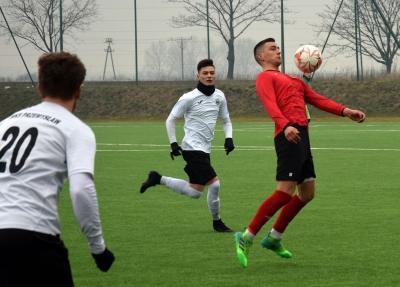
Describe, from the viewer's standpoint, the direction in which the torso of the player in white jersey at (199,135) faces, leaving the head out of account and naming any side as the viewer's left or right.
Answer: facing the viewer and to the right of the viewer

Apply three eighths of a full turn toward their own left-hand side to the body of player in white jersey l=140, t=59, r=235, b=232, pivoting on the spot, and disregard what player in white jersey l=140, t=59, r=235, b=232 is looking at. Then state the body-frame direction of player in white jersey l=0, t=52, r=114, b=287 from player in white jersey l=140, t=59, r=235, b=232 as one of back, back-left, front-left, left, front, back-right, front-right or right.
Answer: back

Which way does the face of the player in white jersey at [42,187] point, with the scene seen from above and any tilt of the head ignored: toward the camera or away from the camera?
away from the camera

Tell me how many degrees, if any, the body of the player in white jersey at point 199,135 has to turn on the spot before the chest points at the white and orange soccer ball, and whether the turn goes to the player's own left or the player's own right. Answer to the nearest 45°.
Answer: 0° — they already face it

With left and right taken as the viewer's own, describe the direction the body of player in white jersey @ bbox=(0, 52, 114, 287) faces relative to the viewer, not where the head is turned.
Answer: facing away from the viewer and to the right of the viewer

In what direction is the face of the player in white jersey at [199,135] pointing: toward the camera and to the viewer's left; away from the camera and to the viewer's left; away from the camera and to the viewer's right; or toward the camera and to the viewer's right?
toward the camera and to the viewer's right

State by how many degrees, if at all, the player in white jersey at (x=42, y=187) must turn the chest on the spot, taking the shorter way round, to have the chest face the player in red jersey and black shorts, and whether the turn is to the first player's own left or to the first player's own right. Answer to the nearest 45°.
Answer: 0° — they already face them
